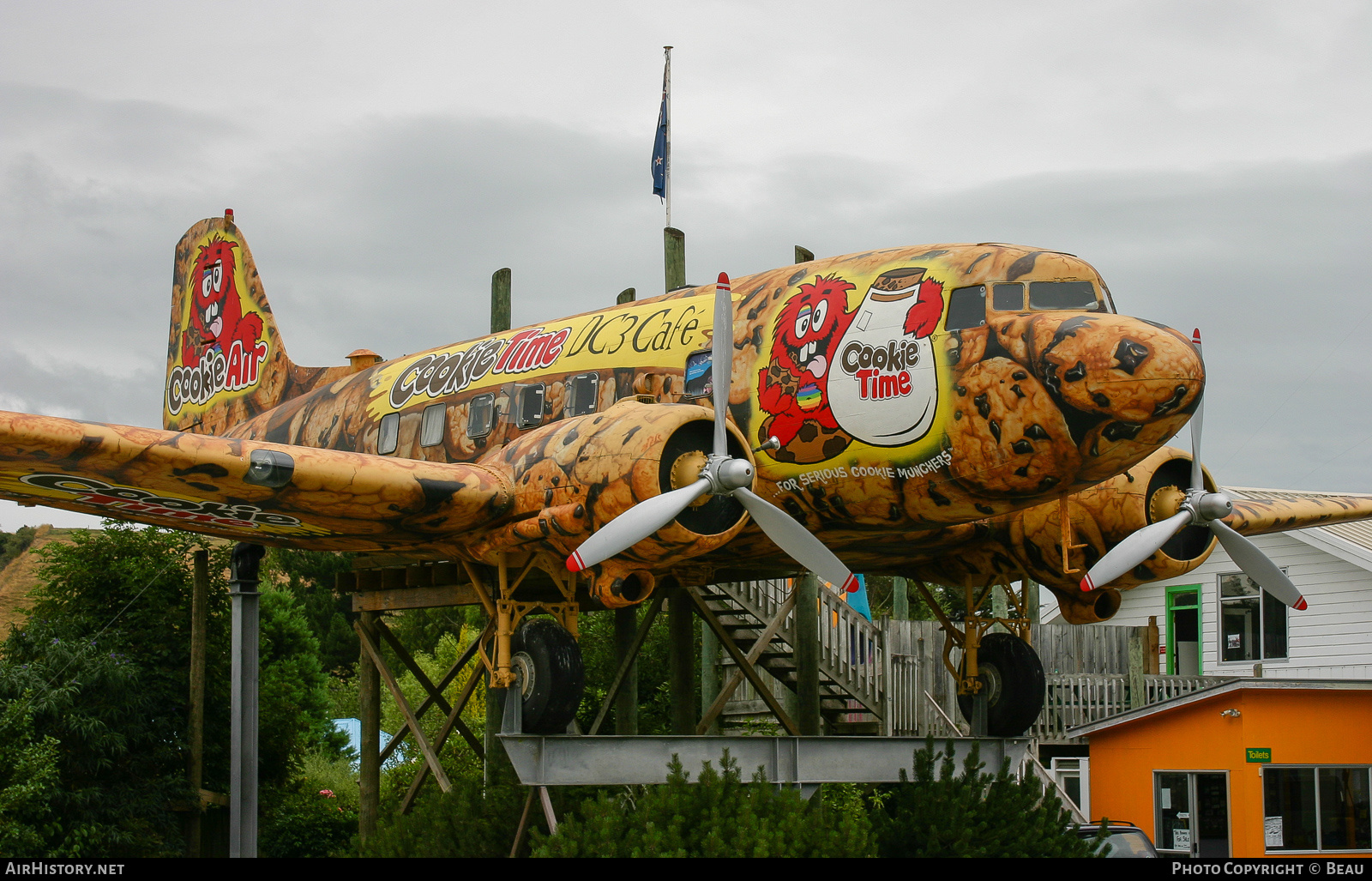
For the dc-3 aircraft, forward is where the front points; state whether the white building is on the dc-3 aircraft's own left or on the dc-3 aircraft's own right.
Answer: on the dc-3 aircraft's own left

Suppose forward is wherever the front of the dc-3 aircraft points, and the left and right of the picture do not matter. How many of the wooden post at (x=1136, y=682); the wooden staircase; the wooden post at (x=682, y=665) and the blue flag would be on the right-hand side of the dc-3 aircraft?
0

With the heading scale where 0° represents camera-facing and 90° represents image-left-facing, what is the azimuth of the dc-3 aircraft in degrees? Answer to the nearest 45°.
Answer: approximately 315°

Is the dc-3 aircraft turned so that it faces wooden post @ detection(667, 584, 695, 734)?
no

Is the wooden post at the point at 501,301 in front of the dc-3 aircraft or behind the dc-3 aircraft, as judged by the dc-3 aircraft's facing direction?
behind

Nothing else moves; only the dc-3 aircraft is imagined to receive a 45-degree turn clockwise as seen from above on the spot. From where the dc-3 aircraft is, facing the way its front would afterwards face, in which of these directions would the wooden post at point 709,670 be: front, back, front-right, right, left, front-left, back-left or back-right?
back

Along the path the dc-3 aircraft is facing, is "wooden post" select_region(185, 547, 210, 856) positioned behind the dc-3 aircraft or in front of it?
behind

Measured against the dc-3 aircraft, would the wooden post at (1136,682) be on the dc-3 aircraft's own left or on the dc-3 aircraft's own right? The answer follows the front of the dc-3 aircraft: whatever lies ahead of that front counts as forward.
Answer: on the dc-3 aircraft's own left

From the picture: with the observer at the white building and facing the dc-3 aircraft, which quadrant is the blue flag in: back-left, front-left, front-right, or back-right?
front-right

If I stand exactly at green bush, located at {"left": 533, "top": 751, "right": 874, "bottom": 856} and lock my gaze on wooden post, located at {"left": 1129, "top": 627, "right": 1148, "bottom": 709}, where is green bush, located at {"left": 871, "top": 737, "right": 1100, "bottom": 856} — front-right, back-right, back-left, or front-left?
front-right

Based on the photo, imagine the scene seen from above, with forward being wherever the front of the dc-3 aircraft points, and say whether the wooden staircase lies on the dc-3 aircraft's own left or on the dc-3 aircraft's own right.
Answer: on the dc-3 aircraft's own left

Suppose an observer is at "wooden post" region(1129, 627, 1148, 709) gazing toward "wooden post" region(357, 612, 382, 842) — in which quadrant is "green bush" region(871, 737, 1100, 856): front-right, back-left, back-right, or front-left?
front-left

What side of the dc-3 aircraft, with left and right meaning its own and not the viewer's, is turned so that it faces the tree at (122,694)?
back

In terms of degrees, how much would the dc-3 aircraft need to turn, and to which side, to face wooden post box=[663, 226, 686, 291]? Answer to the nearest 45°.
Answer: approximately 135° to its left

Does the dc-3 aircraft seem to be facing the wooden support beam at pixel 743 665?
no
